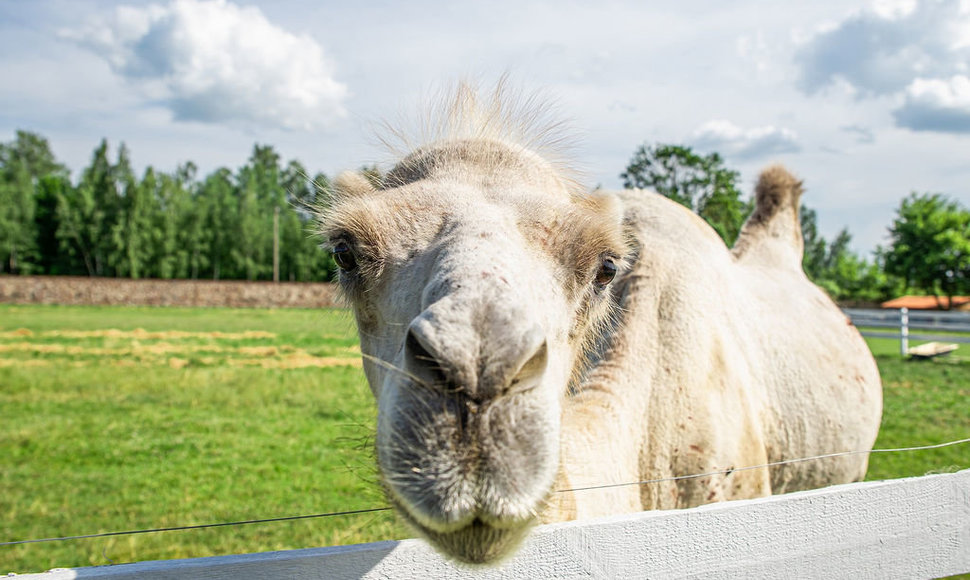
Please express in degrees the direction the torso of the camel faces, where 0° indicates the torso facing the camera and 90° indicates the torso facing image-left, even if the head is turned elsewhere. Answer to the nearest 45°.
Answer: approximately 45°

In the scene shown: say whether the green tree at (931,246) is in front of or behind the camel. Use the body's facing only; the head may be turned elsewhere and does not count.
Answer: behind
